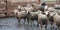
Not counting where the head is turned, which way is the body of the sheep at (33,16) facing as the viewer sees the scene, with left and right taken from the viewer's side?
facing to the left of the viewer
